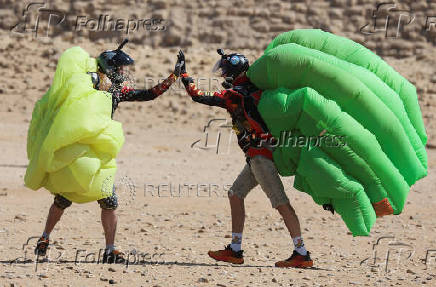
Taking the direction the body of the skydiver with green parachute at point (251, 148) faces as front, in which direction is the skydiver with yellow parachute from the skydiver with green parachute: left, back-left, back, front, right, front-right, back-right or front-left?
front

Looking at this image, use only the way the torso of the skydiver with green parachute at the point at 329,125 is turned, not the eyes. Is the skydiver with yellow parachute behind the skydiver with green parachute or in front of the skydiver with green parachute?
in front

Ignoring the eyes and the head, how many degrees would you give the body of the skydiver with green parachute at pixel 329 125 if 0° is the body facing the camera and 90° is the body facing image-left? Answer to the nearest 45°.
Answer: approximately 90°
